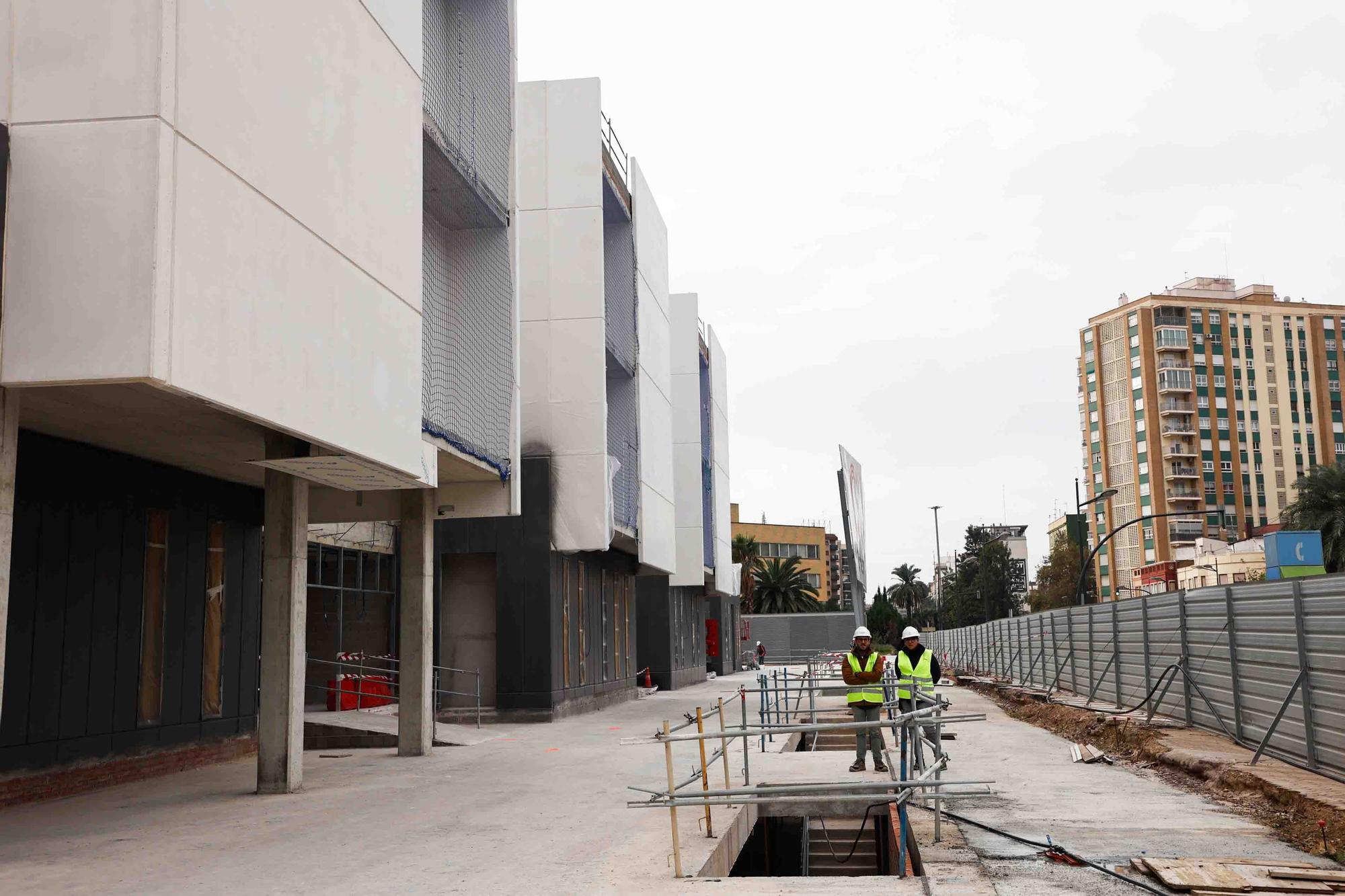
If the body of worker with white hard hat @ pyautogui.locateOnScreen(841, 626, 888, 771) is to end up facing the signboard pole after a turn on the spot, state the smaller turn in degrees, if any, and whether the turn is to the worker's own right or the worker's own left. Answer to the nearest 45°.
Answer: approximately 180°

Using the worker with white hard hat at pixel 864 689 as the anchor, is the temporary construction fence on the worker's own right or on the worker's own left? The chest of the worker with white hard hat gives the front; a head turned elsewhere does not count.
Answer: on the worker's own left

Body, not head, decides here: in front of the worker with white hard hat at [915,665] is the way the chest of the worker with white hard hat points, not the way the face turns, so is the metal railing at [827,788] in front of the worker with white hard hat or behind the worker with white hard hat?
in front

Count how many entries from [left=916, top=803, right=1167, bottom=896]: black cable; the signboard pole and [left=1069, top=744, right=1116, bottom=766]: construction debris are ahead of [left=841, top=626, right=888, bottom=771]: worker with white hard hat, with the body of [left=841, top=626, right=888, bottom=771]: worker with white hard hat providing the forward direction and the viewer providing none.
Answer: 1

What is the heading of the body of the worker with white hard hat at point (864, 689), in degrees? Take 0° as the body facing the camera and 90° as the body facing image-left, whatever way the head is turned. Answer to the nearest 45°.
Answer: approximately 0°

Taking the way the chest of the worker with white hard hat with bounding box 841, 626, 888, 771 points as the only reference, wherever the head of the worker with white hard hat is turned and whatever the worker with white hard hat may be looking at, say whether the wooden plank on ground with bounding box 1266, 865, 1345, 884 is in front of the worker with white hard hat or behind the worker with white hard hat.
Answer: in front

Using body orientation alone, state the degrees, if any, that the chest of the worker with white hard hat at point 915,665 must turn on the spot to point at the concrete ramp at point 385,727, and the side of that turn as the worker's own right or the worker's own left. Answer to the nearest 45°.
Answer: approximately 135° to the worker's own right

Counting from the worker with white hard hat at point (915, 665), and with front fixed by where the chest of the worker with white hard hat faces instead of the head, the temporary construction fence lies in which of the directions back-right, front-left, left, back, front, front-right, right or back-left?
left

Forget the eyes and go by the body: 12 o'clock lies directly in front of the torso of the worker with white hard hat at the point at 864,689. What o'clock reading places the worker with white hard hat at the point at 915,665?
the worker with white hard hat at the point at 915,665 is roughly at 8 o'clock from the worker with white hard hat at the point at 864,689.

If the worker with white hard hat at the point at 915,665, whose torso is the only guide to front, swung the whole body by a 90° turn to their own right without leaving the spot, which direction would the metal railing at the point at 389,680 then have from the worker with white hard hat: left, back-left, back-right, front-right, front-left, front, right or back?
front-right

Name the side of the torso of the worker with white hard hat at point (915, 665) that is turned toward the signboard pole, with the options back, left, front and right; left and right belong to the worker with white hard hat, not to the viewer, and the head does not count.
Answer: back

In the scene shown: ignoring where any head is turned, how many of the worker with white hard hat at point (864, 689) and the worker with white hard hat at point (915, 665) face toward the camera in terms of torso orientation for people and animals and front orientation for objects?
2
